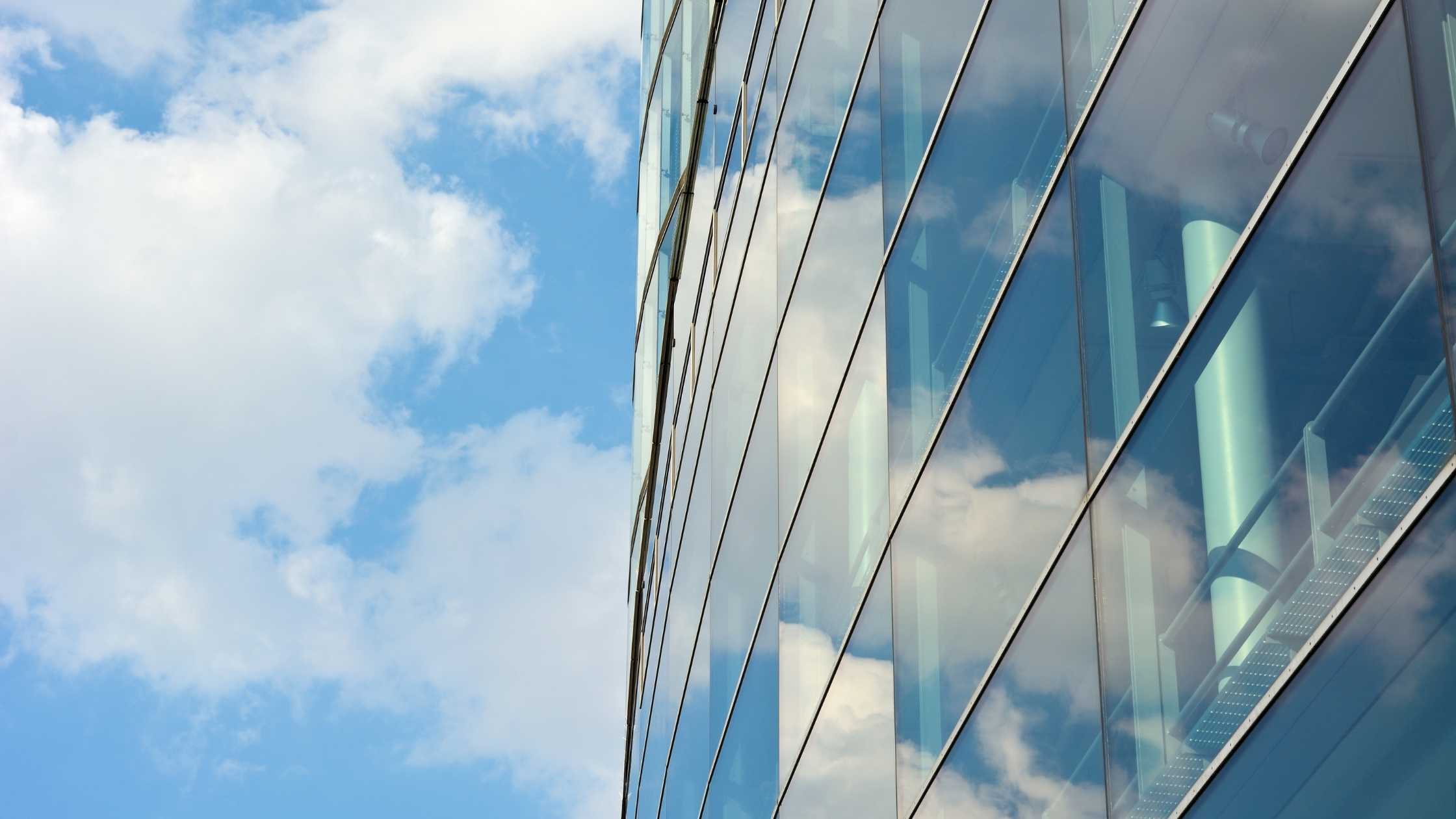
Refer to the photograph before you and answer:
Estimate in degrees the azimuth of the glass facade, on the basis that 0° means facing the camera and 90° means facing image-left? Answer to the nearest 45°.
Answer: approximately 45°
